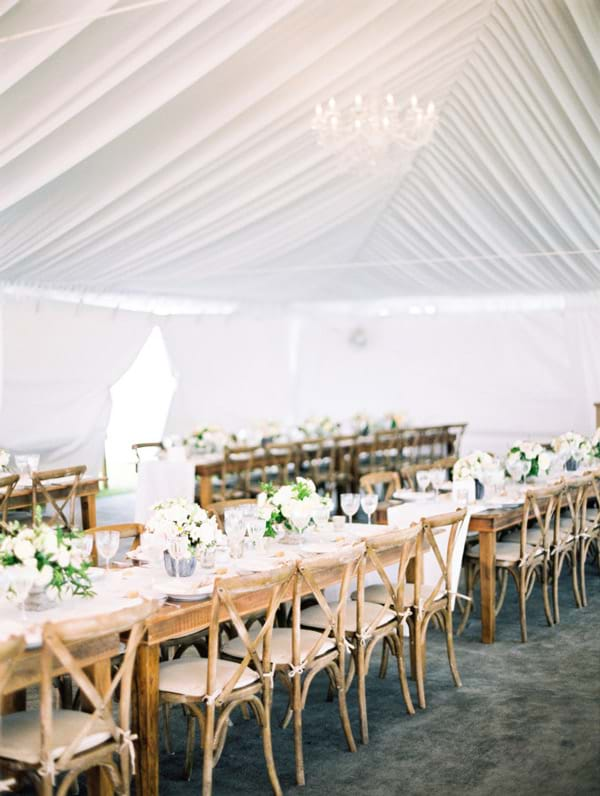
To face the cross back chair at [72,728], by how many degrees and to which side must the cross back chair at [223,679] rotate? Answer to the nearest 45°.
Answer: approximately 90° to its left

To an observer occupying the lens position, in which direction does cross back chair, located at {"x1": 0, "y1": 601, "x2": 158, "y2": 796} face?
facing away from the viewer and to the left of the viewer

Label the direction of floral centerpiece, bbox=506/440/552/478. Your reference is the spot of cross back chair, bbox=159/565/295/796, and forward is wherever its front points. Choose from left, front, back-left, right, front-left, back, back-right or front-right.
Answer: right

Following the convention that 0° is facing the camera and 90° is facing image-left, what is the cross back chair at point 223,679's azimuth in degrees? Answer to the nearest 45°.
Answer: approximately 135°

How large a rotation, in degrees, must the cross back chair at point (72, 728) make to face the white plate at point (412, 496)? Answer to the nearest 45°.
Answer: approximately 90° to its right

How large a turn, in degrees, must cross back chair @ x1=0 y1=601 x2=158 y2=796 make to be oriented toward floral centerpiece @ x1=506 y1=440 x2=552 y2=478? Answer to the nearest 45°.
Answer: approximately 90° to its right

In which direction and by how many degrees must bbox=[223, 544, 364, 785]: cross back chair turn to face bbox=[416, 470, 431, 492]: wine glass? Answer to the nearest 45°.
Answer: approximately 45° to its right

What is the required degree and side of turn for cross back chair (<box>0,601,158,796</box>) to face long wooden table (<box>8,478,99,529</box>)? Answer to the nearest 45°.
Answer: approximately 45° to its right

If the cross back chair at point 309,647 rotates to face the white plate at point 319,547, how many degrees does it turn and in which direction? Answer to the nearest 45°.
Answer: approximately 45° to its right

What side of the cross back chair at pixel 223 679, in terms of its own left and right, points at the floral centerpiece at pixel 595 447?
right

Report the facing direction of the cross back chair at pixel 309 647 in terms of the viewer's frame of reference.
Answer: facing away from the viewer and to the left of the viewer

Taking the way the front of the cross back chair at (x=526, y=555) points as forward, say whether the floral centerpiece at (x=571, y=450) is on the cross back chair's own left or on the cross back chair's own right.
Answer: on the cross back chair's own right

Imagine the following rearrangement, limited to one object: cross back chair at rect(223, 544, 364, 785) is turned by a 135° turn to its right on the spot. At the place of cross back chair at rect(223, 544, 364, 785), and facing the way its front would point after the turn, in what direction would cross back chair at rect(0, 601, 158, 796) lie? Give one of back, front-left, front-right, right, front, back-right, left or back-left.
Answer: back-right

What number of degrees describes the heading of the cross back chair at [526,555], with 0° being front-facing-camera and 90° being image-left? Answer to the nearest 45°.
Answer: approximately 135°

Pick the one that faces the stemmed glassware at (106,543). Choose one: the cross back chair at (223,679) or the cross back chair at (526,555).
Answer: the cross back chair at (223,679)
